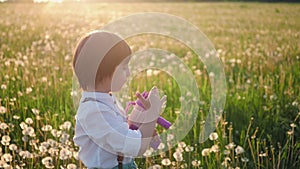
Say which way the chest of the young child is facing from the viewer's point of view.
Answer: to the viewer's right

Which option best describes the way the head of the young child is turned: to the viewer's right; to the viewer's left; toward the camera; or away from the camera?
to the viewer's right
